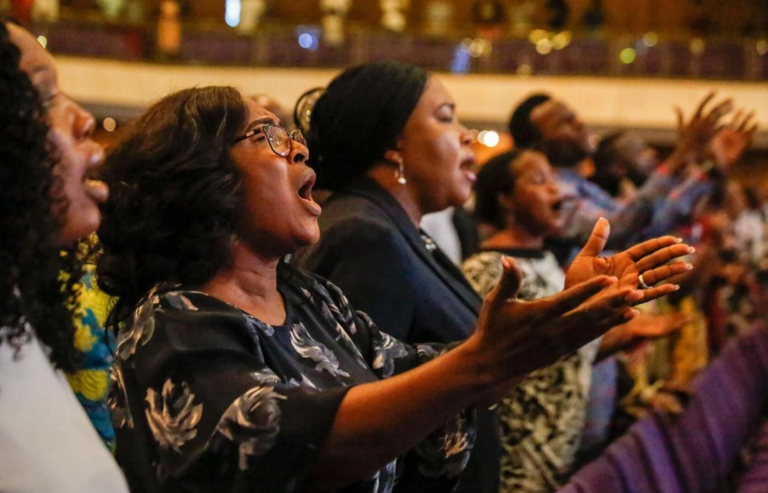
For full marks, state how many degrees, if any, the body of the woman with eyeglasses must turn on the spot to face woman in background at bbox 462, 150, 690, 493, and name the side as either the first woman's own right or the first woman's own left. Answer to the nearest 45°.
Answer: approximately 45° to the first woman's own left

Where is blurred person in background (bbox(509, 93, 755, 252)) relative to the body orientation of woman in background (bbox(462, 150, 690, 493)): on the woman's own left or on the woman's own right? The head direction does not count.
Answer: on the woman's own left

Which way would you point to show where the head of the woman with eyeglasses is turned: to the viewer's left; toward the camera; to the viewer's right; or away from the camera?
to the viewer's right

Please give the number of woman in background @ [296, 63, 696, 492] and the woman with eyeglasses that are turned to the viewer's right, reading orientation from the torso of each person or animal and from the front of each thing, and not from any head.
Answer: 2

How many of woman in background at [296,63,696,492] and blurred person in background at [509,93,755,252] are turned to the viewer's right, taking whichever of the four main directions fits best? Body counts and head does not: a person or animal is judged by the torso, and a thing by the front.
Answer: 2

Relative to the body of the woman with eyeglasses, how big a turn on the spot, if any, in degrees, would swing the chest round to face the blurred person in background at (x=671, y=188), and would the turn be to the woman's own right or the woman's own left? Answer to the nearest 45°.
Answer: approximately 45° to the woman's own left

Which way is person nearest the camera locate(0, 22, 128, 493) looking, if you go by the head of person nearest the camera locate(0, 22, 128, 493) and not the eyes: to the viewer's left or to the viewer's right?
to the viewer's right

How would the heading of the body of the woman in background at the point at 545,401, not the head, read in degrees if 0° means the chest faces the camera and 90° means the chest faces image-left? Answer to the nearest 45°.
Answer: approximately 315°

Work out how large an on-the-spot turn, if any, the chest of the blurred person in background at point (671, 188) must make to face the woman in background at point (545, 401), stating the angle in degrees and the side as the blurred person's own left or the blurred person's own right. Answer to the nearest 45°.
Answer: approximately 90° to the blurred person's own right

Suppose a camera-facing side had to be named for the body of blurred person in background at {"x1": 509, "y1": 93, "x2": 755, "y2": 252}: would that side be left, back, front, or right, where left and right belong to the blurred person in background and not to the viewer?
right

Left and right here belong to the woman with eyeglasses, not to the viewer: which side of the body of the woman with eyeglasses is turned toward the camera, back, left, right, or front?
right
